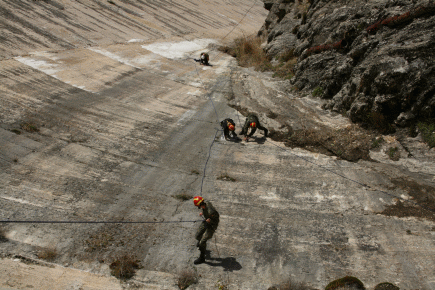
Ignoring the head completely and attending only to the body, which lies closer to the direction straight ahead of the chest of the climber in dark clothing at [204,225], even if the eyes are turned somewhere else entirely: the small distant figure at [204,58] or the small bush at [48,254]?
the small bush

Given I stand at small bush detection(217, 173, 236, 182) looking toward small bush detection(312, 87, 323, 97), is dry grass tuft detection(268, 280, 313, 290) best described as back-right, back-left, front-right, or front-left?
back-right

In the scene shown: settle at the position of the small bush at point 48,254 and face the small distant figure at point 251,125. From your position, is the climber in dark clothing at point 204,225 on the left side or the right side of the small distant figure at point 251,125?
right

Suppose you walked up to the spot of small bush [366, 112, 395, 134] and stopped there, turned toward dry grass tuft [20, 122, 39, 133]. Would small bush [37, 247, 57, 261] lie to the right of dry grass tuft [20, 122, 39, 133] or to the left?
left
